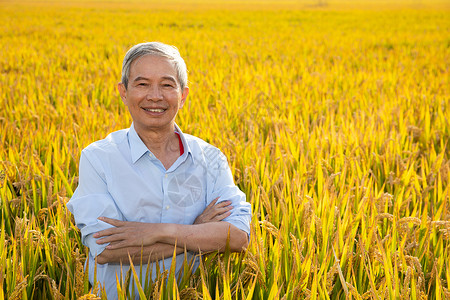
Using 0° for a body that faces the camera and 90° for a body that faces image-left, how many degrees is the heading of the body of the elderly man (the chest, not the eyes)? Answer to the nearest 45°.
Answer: approximately 0°

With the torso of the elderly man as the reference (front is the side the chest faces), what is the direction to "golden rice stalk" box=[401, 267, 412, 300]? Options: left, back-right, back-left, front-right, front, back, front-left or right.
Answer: front-left
